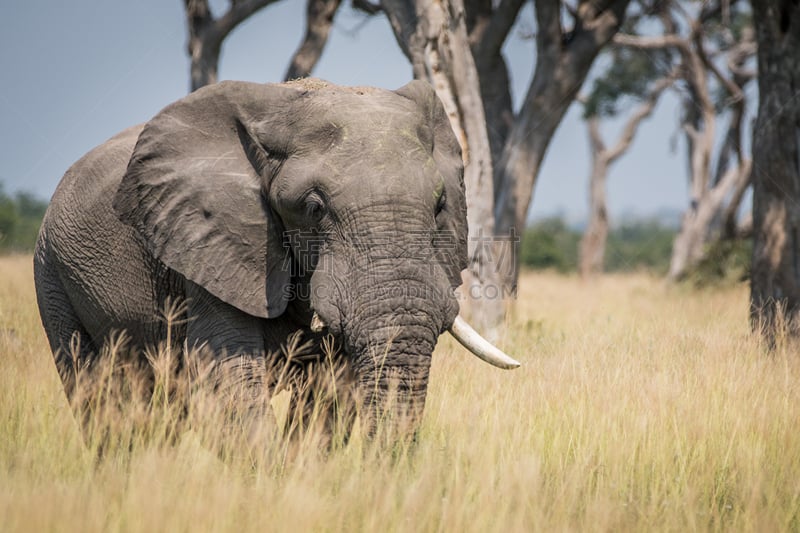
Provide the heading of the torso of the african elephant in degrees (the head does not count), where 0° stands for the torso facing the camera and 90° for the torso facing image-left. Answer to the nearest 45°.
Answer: approximately 315°

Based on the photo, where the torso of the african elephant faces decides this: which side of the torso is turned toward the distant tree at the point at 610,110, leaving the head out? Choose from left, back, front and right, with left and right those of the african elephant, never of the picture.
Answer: left

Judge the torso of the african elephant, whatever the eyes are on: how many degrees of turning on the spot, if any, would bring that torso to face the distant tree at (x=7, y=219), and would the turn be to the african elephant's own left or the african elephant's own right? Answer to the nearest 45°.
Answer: approximately 135° to the african elephant's own left

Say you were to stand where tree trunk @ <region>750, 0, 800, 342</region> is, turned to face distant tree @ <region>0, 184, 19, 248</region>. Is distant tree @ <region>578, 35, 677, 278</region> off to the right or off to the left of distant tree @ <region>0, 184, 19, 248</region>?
right

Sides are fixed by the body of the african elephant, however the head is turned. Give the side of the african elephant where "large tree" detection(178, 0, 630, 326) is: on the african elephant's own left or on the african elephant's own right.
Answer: on the african elephant's own left

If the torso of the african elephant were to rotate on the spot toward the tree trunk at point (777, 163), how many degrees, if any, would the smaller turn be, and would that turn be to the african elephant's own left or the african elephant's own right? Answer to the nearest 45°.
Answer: approximately 90° to the african elephant's own left

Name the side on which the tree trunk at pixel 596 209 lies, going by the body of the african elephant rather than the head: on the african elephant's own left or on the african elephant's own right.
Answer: on the african elephant's own left

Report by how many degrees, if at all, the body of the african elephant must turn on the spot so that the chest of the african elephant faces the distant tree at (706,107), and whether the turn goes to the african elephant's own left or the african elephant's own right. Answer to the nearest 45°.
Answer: approximately 90° to the african elephant's own left

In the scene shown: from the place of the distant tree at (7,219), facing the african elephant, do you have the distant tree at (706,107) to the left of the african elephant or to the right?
left

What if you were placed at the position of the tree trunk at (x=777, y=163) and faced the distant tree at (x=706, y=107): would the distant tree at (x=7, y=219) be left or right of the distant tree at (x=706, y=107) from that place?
left
